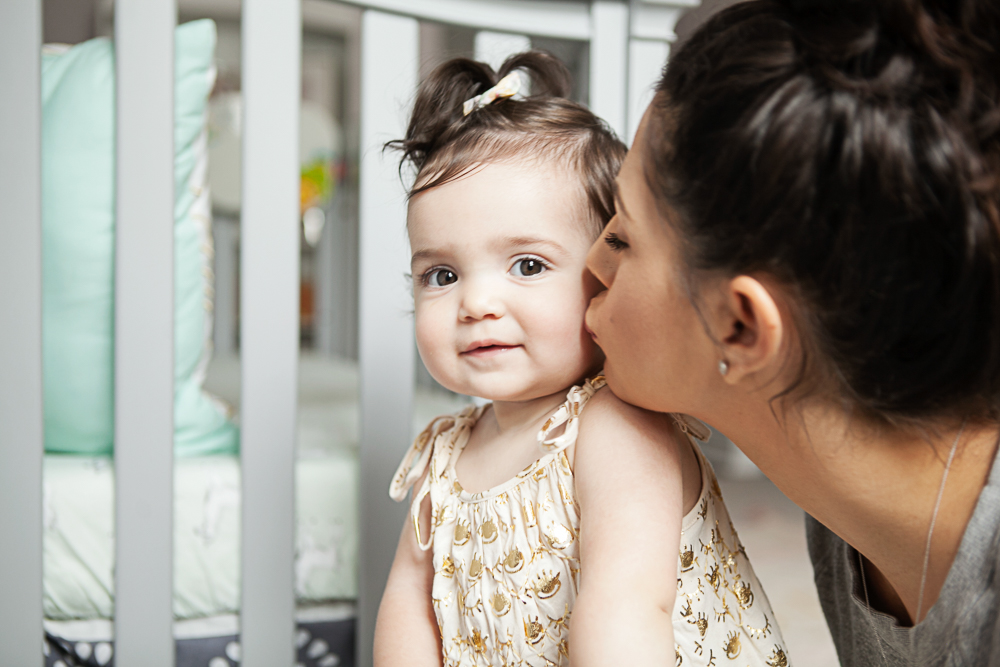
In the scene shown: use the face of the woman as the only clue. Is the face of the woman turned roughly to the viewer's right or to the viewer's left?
to the viewer's left

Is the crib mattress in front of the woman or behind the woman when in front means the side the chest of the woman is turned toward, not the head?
in front

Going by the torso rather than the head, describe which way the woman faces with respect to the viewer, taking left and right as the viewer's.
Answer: facing to the left of the viewer
